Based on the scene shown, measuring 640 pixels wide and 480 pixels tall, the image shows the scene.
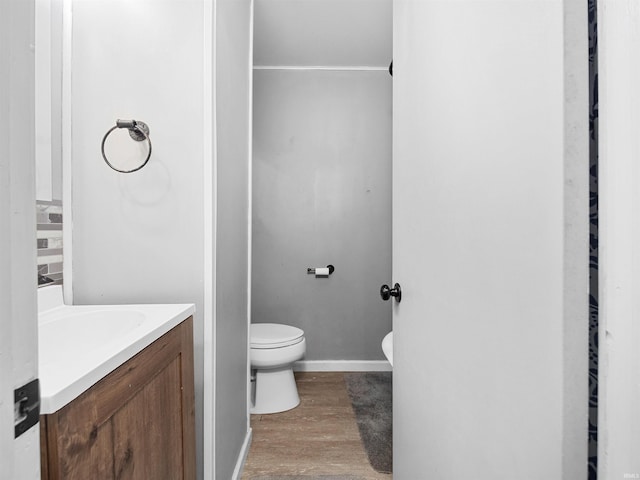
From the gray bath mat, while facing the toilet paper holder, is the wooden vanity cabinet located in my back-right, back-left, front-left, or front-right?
back-left

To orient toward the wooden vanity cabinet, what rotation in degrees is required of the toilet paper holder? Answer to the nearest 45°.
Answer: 0° — it already faces it

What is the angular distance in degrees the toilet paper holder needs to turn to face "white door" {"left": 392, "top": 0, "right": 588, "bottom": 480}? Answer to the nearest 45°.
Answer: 0° — it already faces it

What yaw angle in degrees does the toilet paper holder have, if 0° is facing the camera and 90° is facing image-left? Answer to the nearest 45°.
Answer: approximately 0°

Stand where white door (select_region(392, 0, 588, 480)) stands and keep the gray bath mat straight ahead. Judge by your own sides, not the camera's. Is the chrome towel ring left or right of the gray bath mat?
left
